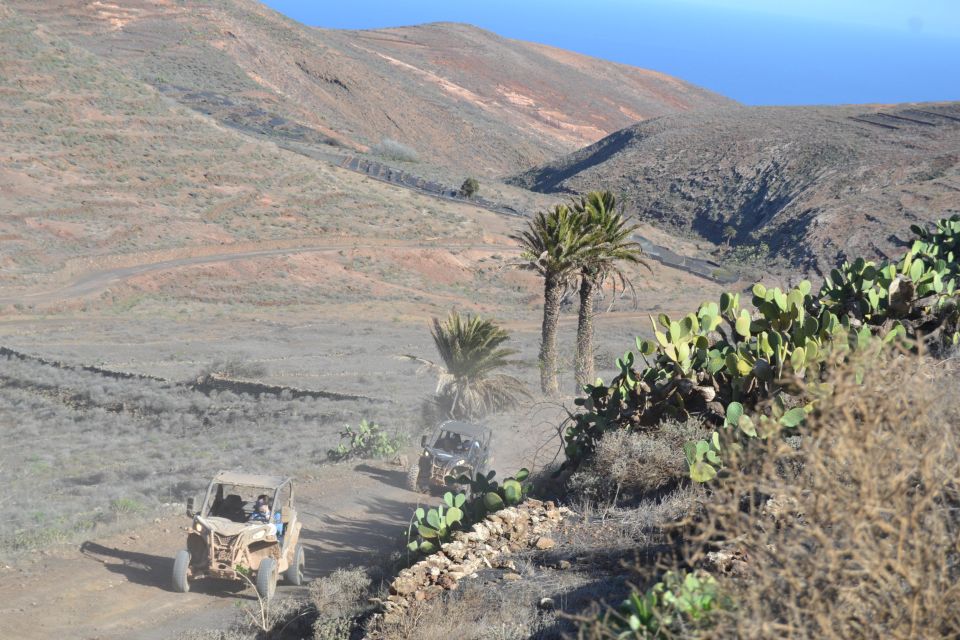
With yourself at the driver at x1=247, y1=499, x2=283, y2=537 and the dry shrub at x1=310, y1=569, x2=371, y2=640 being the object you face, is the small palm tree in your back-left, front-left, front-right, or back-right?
back-left

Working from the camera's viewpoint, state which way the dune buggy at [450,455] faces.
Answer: facing the viewer and to the left of the viewer

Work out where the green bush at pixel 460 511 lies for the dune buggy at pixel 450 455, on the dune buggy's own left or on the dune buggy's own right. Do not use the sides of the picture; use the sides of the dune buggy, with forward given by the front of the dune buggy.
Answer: on the dune buggy's own left

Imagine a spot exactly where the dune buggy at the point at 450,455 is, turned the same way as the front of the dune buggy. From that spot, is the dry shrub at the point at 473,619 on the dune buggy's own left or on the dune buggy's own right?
on the dune buggy's own left

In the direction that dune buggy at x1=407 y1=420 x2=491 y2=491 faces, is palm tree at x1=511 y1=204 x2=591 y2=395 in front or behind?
behind

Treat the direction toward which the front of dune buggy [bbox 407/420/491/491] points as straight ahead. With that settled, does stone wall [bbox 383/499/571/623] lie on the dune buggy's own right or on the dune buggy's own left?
on the dune buggy's own left

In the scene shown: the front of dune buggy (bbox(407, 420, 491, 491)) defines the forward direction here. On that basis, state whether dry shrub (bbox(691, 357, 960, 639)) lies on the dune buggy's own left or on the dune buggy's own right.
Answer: on the dune buggy's own left

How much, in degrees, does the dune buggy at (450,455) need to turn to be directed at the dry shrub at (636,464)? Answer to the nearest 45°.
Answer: approximately 45° to its left

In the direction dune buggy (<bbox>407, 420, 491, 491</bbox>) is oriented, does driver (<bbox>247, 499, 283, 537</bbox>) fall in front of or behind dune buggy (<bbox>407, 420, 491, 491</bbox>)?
in front

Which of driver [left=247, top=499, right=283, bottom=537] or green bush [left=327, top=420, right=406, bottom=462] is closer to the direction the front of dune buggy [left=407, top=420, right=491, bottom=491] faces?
the driver

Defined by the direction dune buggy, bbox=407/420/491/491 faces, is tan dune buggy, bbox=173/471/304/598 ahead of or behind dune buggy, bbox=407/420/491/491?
ahead

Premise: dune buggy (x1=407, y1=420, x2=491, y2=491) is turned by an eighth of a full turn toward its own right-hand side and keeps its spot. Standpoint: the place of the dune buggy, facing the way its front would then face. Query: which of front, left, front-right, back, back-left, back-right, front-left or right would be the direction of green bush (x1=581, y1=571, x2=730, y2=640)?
left

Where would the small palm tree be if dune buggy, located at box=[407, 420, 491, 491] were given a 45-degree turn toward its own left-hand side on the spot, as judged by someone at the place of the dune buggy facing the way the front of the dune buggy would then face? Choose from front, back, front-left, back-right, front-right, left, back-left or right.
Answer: back
